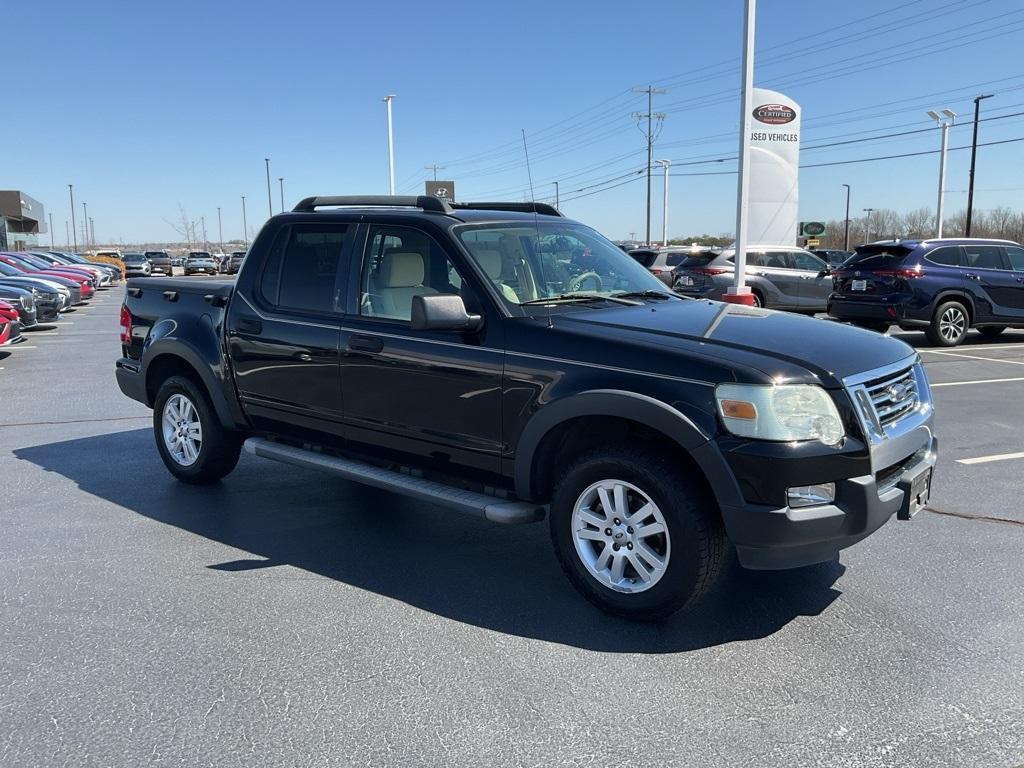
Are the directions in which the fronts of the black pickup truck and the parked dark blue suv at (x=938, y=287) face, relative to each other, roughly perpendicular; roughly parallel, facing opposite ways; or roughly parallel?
roughly perpendicular

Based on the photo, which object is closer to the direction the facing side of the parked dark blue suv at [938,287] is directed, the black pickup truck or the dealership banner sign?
the dealership banner sign

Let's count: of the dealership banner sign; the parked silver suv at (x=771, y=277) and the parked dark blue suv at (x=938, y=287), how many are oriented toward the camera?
1

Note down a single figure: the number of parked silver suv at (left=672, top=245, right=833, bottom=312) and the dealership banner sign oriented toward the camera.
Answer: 1

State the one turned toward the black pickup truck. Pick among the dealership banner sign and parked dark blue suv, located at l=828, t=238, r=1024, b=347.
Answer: the dealership banner sign

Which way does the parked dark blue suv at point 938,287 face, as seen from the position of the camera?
facing away from the viewer and to the right of the viewer

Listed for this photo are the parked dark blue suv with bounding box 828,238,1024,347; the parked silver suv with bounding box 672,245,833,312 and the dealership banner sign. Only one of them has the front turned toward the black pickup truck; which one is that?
the dealership banner sign

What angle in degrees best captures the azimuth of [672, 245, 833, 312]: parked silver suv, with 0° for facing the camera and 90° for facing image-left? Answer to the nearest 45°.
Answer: approximately 225°

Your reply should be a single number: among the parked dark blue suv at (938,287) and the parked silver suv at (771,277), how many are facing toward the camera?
0

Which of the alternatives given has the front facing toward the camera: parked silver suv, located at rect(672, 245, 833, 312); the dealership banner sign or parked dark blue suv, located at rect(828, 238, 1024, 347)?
the dealership banner sign

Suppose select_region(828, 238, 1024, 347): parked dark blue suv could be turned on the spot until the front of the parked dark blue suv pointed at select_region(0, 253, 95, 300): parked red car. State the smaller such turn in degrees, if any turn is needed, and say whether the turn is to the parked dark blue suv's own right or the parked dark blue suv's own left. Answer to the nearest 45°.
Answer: approximately 135° to the parked dark blue suv's own left

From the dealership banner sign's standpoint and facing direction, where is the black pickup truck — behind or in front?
in front

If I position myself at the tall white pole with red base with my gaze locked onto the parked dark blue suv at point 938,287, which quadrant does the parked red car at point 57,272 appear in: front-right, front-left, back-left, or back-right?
back-right

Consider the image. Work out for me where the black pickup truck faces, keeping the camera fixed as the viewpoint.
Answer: facing the viewer and to the right of the viewer

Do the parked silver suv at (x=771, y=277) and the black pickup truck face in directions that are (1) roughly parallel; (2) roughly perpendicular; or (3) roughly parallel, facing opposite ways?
roughly perpendicular
